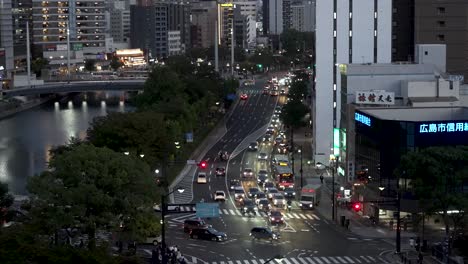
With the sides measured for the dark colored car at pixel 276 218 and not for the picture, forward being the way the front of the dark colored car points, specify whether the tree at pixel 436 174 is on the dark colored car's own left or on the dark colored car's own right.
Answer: on the dark colored car's own left

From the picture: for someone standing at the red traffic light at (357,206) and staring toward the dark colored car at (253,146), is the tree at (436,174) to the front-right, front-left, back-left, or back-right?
back-right

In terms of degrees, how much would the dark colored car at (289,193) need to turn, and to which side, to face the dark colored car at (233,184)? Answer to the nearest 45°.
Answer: approximately 135° to its right

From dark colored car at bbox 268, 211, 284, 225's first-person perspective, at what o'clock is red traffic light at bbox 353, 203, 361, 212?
The red traffic light is roughly at 8 o'clock from the dark colored car.

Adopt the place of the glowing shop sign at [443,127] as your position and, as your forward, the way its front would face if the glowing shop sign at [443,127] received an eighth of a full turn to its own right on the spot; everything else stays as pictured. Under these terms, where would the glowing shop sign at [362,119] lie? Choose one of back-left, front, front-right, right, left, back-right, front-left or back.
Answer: right

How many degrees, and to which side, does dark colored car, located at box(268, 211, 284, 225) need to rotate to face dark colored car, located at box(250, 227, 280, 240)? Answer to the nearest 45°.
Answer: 0° — it already faces it

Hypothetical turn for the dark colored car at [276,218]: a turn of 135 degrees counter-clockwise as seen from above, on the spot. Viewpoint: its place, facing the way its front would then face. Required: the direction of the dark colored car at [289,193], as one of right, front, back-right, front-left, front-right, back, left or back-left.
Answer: front-left

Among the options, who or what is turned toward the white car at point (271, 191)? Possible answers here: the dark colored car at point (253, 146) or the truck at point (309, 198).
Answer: the dark colored car
